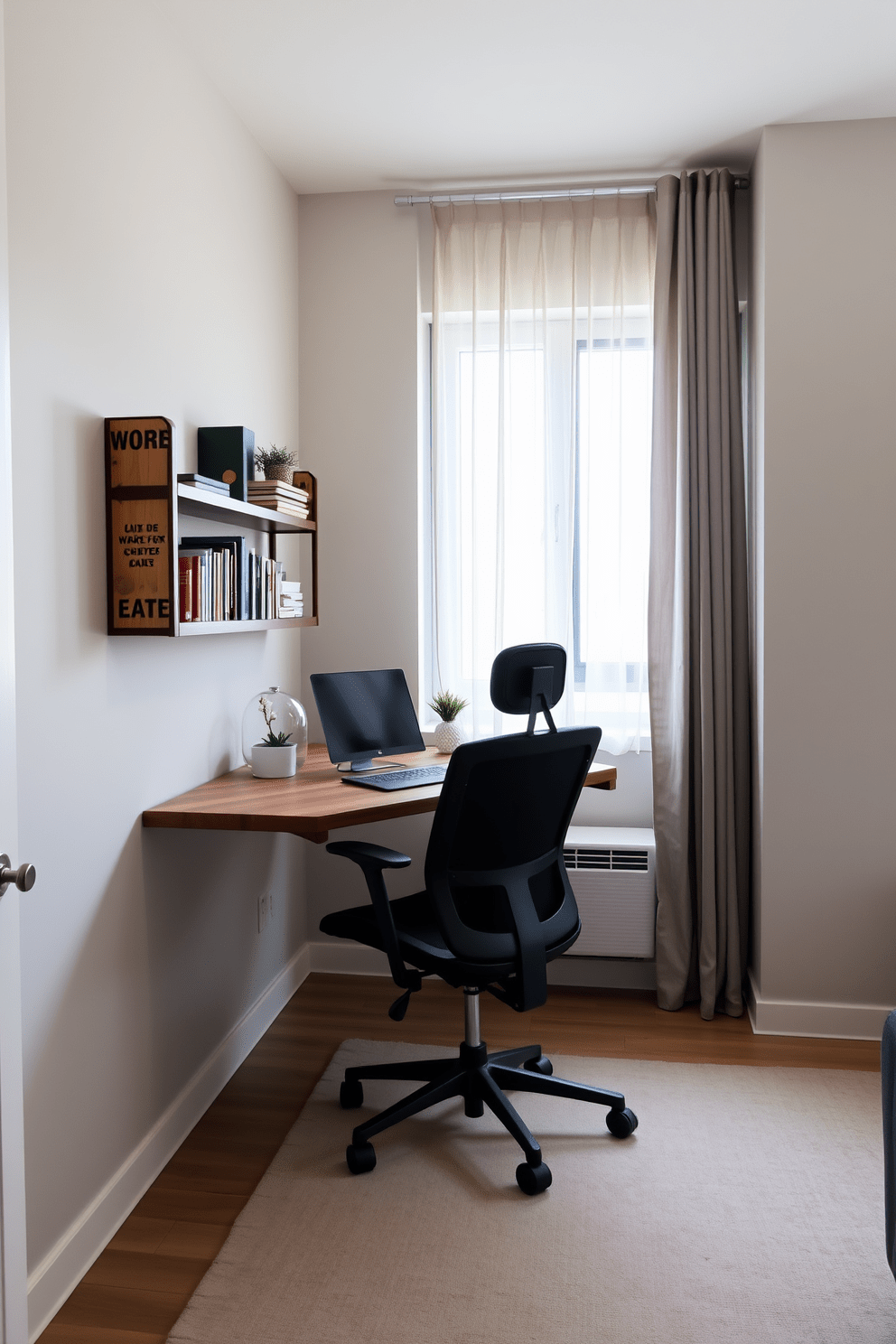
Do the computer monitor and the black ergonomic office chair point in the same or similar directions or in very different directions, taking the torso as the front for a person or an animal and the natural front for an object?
very different directions

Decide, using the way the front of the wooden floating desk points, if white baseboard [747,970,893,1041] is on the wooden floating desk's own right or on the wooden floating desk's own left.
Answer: on the wooden floating desk's own left

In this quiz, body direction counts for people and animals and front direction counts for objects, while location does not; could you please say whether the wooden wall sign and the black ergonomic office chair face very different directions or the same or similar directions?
very different directions
